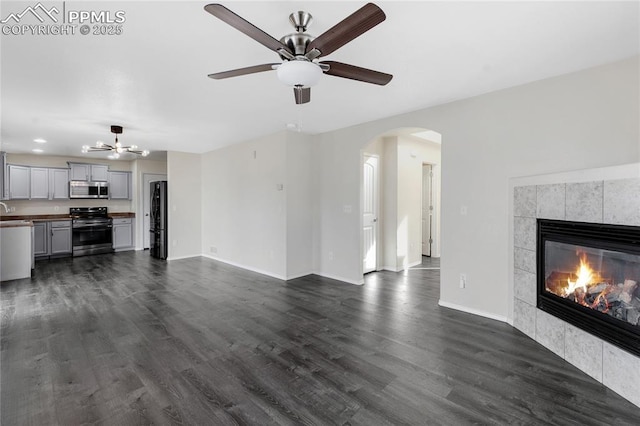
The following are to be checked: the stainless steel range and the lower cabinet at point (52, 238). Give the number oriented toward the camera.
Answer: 2

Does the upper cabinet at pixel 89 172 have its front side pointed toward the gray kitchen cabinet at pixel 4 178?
no

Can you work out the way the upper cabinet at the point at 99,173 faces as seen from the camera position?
facing the viewer

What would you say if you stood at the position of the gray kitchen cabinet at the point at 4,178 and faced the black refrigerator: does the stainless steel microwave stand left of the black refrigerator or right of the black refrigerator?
left

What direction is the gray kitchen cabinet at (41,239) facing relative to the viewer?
toward the camera

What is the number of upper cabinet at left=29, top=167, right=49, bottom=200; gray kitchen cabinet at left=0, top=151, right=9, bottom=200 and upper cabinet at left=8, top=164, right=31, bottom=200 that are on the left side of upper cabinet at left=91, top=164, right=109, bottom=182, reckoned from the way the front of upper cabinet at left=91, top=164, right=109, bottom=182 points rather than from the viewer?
0

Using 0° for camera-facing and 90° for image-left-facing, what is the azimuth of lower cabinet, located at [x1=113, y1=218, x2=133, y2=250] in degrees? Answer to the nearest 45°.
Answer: approximately 0°

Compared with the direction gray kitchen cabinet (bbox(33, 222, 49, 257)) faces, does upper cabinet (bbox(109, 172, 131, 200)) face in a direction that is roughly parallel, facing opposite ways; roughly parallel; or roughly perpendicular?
roughly parallel

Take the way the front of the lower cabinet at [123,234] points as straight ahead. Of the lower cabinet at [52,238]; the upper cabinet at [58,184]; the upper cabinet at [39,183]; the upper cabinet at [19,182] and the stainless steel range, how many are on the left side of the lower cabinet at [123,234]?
0

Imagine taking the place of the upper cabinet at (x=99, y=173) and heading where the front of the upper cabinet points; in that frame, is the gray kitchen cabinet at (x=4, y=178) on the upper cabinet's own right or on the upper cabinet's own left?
on the upper cabinet's own right

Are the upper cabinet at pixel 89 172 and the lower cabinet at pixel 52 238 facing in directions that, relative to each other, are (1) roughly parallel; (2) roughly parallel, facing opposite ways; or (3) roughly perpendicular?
roughly parallel

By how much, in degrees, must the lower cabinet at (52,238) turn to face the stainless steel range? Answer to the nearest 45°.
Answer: approximately 90° to its left

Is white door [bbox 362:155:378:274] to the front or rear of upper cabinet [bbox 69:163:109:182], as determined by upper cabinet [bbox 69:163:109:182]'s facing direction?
to the front

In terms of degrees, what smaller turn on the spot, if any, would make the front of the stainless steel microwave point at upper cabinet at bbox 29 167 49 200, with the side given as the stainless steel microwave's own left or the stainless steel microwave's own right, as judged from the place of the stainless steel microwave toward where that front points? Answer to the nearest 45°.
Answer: approximately 90° to the stainless steel microwave's own right

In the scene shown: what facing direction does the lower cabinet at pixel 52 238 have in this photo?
toward the camera
